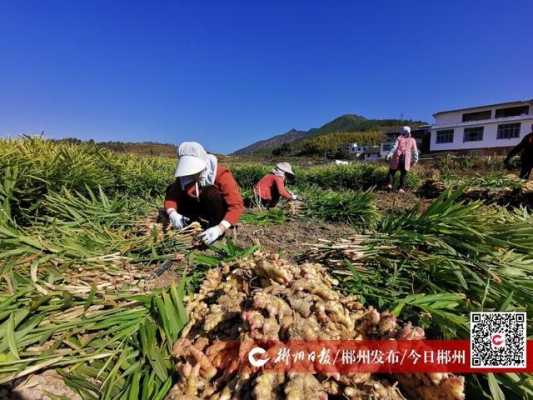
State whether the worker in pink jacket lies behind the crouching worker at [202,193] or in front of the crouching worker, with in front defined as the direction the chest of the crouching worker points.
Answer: behind

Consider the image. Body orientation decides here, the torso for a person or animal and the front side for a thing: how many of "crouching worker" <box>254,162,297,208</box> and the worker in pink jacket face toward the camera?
1

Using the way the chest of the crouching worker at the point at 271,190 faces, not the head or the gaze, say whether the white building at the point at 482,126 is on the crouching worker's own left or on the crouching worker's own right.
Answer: on the crouching worker's own left

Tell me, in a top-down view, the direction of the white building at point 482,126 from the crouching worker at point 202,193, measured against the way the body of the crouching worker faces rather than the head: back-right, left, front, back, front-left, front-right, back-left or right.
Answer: back

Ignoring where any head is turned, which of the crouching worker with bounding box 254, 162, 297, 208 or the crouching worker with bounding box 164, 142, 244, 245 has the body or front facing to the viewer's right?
the crouching worker with bounding box 254, 162, 297, 208

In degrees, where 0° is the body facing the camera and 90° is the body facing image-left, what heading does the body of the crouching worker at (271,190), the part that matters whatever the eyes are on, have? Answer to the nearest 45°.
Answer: approximately 270°

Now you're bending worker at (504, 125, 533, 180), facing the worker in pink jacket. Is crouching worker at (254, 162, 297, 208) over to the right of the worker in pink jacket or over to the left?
left

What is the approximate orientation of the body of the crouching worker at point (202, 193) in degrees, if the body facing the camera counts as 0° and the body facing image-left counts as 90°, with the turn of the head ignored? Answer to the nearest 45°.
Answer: approximately 45°

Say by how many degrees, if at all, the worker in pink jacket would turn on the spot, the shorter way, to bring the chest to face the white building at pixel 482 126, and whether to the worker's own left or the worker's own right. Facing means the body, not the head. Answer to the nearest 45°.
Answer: approximately 180°

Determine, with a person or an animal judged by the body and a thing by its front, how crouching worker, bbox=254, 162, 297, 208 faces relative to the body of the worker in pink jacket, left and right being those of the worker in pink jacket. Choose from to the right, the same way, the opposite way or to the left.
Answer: to the left

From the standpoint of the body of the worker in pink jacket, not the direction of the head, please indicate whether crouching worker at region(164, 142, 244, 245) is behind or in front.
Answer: in front

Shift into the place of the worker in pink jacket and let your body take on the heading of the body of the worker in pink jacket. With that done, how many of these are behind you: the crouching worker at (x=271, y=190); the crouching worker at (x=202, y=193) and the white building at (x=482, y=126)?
1
